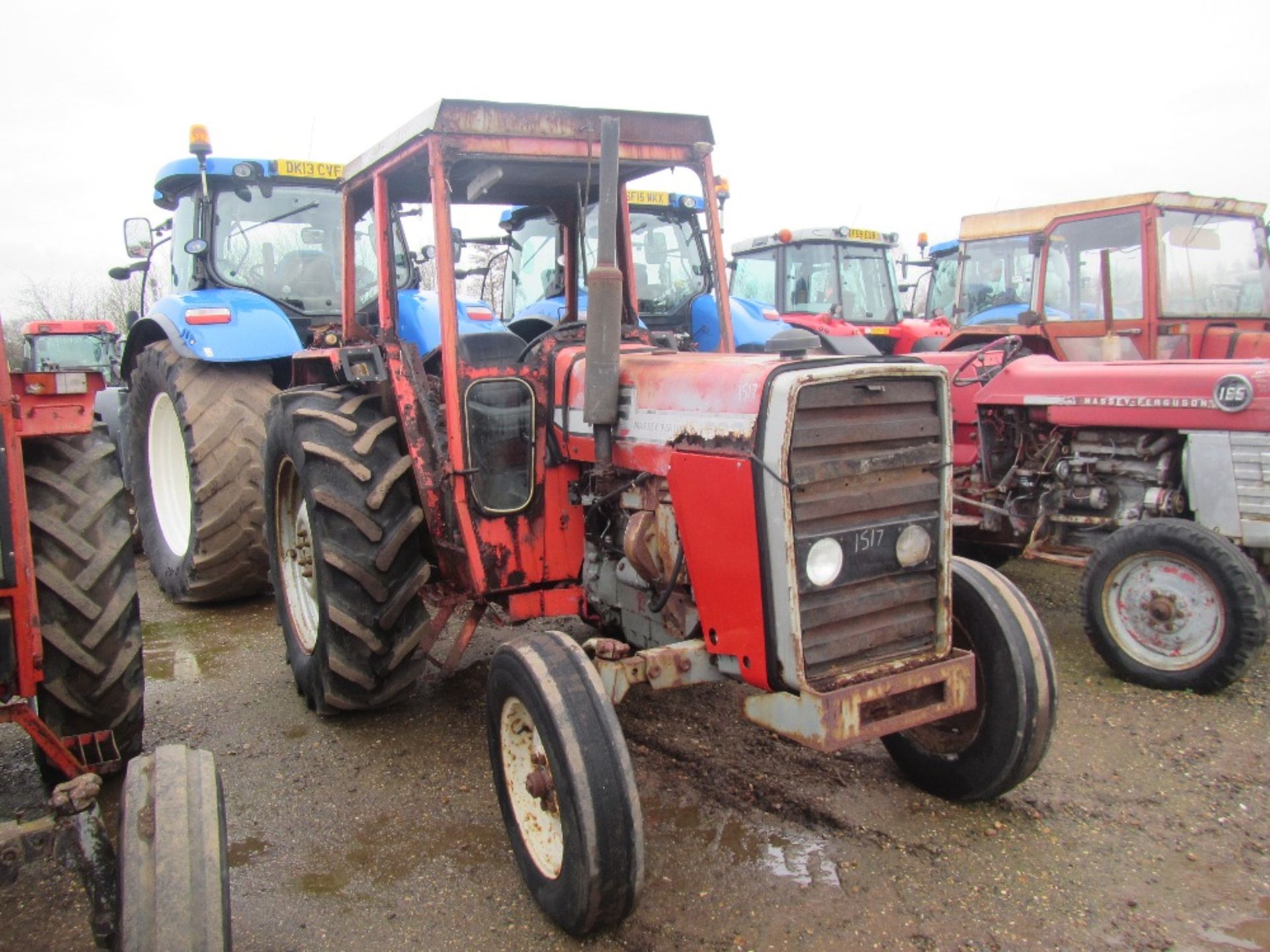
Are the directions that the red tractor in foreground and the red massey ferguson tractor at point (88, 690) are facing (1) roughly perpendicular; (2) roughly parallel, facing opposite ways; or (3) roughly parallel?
roughly parallel

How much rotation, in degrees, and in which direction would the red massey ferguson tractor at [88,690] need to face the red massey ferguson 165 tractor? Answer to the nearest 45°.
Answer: approximately 90° to its left

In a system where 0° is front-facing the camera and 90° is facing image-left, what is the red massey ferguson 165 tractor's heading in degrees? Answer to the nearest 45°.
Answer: approximately 270°

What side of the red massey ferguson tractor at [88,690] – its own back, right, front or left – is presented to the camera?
front

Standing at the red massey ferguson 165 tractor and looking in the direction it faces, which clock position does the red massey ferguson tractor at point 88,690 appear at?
The red massey ferguson tractor is roughly at 4 o'clock from the red massey ferguson 165 tractor.

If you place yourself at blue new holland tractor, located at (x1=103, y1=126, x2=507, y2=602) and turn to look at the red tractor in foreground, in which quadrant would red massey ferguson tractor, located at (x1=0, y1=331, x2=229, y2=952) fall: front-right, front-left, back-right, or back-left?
front-right

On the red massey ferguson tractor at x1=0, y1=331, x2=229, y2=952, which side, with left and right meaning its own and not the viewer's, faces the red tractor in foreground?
left

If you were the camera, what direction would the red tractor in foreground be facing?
facing the viewer and to the right of the viewer

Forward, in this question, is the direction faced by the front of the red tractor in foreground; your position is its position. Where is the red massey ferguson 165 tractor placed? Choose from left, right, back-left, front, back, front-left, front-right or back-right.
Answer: left

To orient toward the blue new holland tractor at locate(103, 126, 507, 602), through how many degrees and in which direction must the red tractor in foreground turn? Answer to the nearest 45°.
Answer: approximately 180°

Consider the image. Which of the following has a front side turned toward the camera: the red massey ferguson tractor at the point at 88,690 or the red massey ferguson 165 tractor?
the red massey ferguson tractor

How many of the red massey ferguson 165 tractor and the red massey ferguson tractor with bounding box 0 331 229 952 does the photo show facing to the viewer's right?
1

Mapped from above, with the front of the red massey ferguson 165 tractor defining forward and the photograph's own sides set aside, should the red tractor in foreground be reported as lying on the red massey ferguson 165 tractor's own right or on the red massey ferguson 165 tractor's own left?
on the red massey ferguson 165 tractor's own right

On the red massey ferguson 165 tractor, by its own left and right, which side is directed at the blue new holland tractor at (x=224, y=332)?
back
